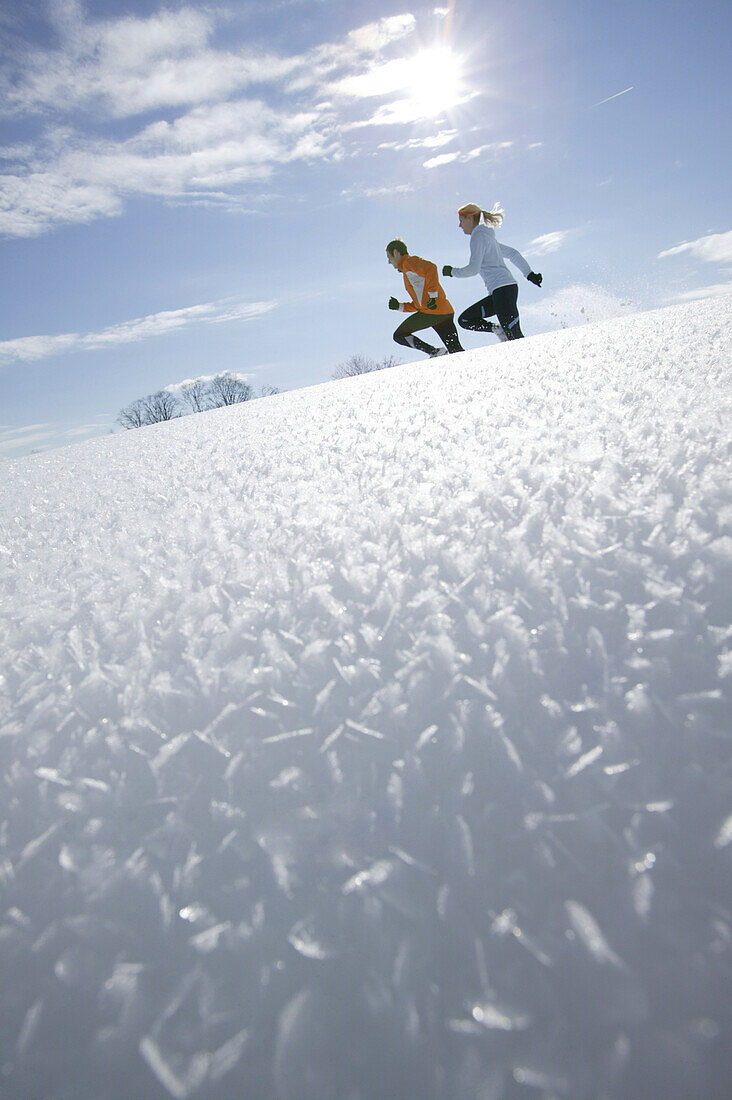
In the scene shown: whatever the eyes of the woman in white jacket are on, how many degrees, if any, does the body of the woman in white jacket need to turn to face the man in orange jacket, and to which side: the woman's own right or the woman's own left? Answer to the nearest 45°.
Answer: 0° — they already face them

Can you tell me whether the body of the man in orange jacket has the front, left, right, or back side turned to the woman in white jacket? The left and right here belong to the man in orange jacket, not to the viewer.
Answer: back

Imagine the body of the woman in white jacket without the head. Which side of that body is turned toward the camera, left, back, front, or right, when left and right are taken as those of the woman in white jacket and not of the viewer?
left

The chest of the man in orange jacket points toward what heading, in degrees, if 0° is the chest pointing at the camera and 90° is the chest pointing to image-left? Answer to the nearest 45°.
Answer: approximately 90°

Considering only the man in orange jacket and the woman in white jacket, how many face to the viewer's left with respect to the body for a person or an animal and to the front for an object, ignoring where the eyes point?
2

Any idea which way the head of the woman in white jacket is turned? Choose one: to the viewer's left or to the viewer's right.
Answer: to the viewer's left
